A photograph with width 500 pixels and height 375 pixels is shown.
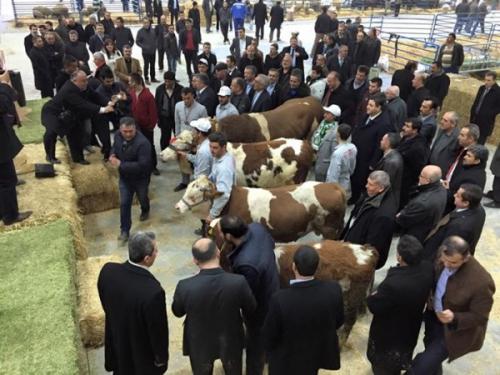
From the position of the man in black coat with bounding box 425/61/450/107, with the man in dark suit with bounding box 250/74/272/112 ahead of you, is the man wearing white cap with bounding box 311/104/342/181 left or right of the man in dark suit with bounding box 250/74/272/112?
left

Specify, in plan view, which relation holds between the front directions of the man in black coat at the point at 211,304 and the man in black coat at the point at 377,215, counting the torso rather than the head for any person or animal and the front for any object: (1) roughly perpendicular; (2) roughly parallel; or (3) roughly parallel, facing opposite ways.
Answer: roughly perpendicular

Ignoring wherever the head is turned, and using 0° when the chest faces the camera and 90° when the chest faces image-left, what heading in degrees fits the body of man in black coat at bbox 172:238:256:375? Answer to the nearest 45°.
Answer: approximately 180°

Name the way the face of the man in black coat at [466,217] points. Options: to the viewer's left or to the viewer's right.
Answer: to the viewer's left

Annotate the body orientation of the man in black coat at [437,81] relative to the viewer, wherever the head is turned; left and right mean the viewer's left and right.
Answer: facing the viewer and to the left of the viewer

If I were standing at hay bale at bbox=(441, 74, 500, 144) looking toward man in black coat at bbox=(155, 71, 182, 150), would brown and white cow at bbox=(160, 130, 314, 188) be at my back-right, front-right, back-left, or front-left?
front-left

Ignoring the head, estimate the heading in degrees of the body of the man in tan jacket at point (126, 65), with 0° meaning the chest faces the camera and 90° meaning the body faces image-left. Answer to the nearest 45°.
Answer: approximately 0°

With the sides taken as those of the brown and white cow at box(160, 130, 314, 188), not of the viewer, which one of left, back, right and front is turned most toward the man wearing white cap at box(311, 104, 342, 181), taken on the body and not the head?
back

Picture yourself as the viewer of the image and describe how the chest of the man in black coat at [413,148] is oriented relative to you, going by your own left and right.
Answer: facing to the left of the viewer

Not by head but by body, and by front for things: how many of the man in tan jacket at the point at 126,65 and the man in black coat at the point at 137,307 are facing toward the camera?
1

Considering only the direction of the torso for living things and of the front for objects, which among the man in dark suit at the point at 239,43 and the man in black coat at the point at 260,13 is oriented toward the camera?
the man in dark suit

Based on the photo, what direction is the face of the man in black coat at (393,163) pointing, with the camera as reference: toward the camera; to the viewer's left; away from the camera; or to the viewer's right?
to the viewer's left

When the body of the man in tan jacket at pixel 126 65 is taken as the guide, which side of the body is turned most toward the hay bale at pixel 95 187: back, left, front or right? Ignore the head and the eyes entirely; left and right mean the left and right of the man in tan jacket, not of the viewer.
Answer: front

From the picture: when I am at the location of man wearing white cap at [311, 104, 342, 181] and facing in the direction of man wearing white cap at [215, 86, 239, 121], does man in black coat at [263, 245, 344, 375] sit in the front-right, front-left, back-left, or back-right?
back-left

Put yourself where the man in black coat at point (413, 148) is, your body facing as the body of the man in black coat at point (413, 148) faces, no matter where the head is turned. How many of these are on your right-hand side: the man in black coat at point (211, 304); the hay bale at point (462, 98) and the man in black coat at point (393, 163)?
1

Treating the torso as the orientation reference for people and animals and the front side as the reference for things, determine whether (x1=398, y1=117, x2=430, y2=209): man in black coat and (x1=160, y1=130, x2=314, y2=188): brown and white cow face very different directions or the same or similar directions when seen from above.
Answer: same or similar directions

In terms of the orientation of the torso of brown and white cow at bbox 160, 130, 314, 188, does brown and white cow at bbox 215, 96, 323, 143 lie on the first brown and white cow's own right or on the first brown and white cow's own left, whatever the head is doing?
on the first brown and white cow's own right

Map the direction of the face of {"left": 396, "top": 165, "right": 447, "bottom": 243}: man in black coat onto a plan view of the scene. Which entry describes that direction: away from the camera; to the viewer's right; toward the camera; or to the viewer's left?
to the viewer's left

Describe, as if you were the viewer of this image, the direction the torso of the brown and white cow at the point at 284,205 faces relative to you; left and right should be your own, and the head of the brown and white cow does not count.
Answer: facing to the left of the viewer
